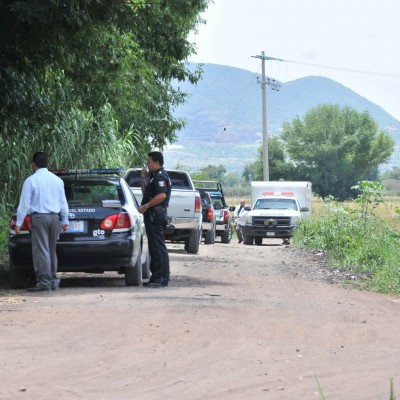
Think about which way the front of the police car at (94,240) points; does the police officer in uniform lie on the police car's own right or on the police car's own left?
on the police car's own right

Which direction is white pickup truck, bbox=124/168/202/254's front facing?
away from the camera

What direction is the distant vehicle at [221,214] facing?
away from the camera

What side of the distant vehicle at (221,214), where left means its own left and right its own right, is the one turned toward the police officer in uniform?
back

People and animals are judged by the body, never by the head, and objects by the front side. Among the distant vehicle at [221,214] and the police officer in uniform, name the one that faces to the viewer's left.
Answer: the police officer in uniform

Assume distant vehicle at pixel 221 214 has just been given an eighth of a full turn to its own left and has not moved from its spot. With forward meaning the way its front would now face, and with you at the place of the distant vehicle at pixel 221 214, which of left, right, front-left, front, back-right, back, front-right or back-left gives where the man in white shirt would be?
back-left

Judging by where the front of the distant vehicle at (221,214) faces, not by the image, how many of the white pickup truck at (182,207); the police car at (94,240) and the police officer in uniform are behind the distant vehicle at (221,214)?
3

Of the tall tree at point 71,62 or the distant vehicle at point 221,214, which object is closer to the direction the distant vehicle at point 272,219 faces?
the tall tree

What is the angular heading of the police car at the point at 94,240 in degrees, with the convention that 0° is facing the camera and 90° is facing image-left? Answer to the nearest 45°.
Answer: approximately 180°
